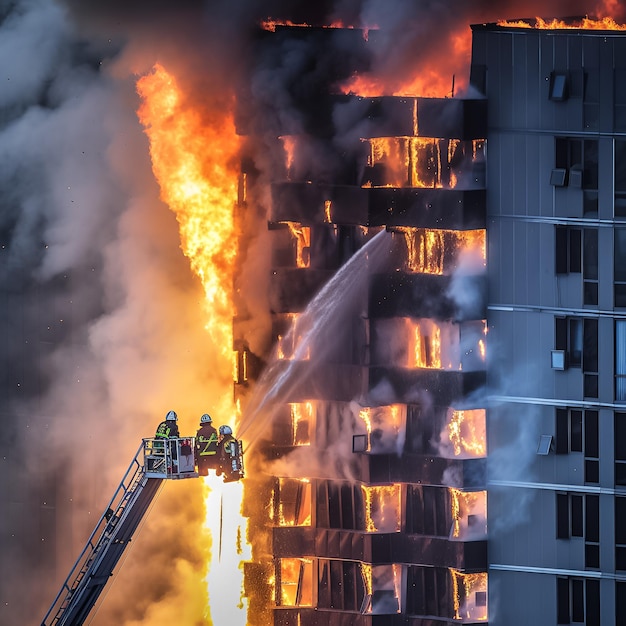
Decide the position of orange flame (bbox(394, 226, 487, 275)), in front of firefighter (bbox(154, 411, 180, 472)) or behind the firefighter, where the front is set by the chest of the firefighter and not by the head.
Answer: in front

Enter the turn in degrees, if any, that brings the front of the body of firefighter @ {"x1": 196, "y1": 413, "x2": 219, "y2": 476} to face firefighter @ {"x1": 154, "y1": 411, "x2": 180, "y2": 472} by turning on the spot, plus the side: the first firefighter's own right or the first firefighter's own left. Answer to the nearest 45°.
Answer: approximately 135° to the first firefighter's own left

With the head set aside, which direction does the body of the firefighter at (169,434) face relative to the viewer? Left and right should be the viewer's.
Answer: facing away from the viewer and to the right of the viewer

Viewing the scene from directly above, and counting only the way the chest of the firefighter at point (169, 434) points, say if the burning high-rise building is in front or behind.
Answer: in front

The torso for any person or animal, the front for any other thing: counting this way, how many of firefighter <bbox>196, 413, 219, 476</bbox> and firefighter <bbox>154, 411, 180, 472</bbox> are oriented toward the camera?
0

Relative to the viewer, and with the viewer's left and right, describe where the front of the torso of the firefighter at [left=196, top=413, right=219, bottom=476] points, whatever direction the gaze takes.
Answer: facing away from the viewer
